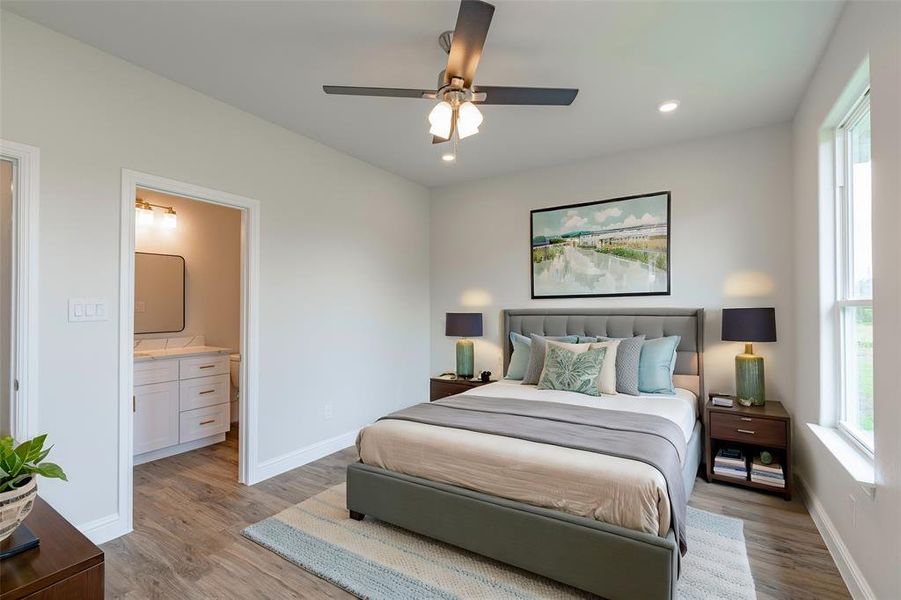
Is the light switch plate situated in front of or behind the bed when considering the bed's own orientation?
in front

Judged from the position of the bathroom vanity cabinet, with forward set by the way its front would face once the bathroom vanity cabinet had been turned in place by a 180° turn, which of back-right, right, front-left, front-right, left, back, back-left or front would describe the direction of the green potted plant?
back-left

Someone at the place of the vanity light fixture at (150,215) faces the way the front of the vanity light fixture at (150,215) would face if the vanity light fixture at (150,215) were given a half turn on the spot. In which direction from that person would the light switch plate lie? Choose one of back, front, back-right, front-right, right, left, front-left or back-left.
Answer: back-left

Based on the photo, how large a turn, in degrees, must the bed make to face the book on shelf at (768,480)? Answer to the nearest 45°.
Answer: approximately 180°

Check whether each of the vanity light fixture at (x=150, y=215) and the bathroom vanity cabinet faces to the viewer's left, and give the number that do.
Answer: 0

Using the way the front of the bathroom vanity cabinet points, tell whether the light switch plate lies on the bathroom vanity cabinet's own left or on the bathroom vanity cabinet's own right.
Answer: on the bathroom vanity cabinet's own right
